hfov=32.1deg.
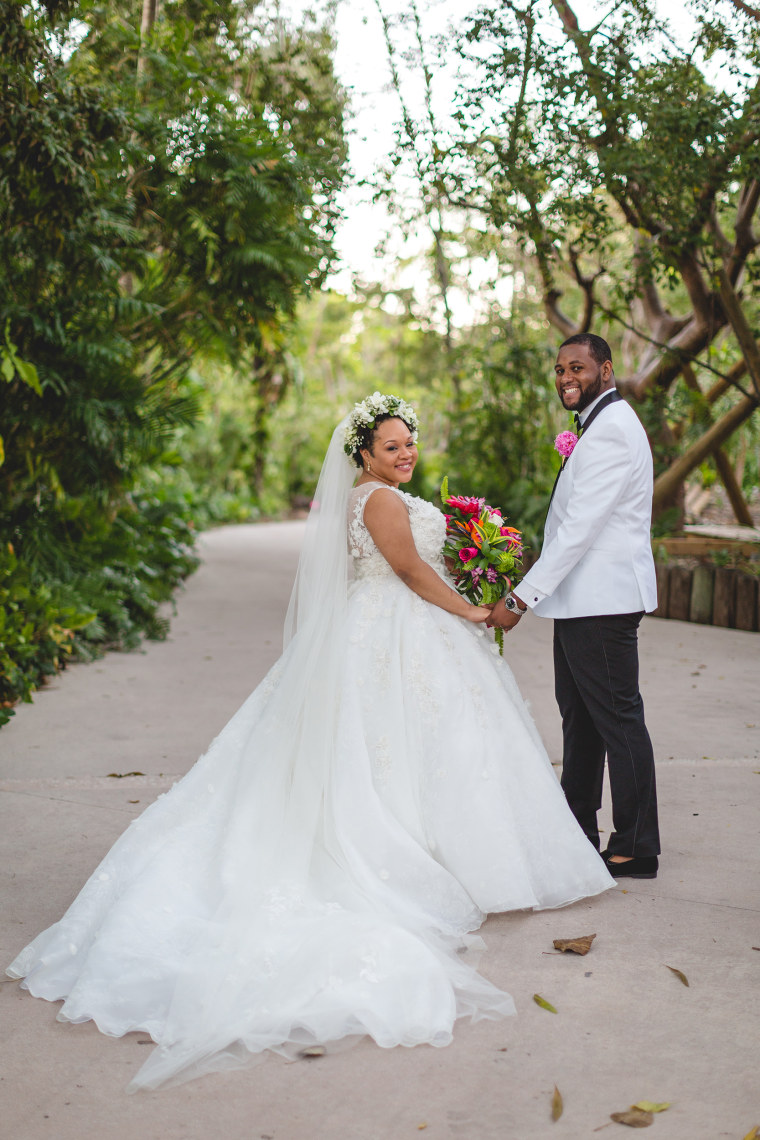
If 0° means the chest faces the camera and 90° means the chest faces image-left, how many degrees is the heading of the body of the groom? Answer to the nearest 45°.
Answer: approximately 90°

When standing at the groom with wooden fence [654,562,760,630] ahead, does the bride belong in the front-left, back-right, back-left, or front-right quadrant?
back-left

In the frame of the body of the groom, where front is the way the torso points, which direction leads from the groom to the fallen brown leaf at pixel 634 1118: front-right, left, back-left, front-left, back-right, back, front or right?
left

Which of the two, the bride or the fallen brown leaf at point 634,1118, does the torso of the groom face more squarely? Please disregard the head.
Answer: the bride

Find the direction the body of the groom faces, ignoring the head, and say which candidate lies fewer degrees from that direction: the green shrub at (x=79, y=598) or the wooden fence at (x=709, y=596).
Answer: the green shrub
